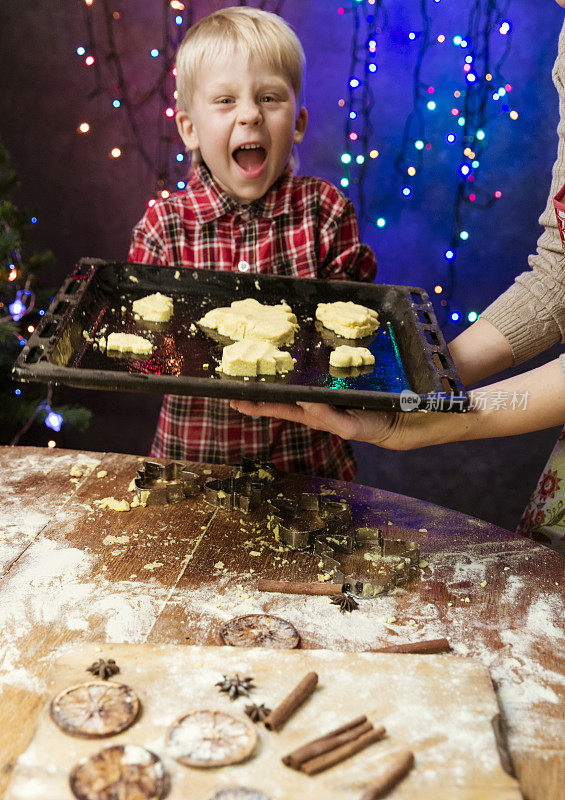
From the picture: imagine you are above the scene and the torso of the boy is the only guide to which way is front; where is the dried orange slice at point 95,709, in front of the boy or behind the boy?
in front

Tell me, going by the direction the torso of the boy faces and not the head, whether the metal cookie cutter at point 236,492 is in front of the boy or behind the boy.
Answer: in front

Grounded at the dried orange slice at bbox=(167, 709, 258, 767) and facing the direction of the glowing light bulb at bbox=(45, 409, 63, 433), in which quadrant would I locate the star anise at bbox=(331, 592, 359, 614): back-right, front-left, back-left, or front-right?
front-right

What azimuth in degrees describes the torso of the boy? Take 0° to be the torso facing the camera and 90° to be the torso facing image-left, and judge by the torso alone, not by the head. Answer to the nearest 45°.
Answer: approximately 0°

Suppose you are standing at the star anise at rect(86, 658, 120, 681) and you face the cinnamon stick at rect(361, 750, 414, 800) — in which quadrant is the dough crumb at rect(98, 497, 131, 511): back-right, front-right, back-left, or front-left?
back-left

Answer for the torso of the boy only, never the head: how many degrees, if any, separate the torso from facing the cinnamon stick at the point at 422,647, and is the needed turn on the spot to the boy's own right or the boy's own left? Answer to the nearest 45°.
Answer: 0° — they already face it

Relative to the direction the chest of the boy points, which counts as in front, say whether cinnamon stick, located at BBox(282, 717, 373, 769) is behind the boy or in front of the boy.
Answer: in front

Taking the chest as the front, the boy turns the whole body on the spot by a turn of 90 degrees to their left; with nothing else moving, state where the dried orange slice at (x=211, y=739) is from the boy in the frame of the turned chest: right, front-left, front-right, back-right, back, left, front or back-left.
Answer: right

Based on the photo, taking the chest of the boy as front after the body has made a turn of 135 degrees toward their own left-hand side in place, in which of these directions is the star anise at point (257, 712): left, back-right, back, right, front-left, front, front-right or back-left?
back-right

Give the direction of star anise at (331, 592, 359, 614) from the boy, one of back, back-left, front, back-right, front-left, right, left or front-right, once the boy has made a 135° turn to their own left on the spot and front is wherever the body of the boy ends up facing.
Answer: back-right

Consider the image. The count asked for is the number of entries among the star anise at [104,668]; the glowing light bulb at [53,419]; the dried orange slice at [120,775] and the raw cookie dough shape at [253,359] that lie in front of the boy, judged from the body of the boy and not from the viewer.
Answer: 3
